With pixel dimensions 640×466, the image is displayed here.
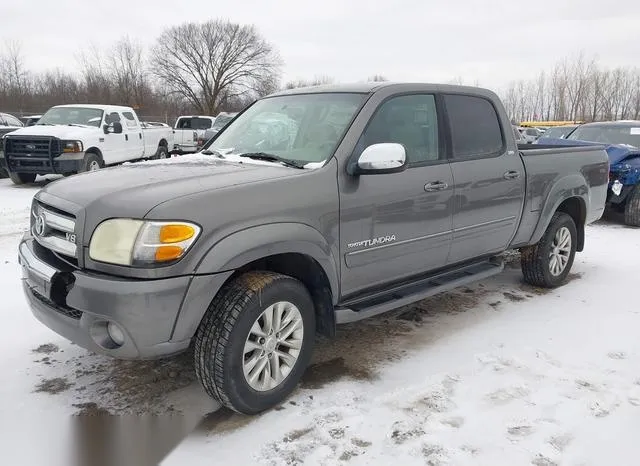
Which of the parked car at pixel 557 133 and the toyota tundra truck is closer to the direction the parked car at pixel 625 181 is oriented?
the toyota tundra truck

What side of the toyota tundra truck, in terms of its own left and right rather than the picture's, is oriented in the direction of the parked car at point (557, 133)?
back

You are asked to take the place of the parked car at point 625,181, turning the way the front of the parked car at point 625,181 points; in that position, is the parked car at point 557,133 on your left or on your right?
on your right

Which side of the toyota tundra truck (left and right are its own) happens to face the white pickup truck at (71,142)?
right

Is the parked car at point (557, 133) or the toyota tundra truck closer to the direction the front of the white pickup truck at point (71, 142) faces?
the toyota tundra truck

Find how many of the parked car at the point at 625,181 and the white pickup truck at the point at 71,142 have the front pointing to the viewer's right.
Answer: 0

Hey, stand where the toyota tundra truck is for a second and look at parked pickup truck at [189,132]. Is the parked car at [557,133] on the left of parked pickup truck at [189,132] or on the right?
right

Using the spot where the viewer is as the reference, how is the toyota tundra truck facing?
facing the viewer and to the left of the viewer

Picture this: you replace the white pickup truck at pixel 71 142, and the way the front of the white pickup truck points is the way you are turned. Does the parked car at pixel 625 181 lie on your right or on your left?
on your left

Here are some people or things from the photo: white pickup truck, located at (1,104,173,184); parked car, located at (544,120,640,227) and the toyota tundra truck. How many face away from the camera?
0

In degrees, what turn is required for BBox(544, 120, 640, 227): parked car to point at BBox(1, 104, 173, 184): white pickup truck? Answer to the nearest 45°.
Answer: approximately 45° to its right

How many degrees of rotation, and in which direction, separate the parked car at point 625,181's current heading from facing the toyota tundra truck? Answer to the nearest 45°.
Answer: approximately 45° to its left

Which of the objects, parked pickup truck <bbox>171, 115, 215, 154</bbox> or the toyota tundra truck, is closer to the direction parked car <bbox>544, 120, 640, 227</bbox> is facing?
the toyota tundra truck

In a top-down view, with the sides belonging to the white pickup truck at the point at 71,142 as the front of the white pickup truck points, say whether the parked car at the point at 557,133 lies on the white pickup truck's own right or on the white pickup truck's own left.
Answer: on the white pickup truck's own left

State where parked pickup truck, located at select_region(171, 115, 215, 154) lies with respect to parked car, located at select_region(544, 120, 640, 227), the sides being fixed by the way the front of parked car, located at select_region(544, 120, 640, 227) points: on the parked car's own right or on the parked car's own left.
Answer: on the parked car's own right
